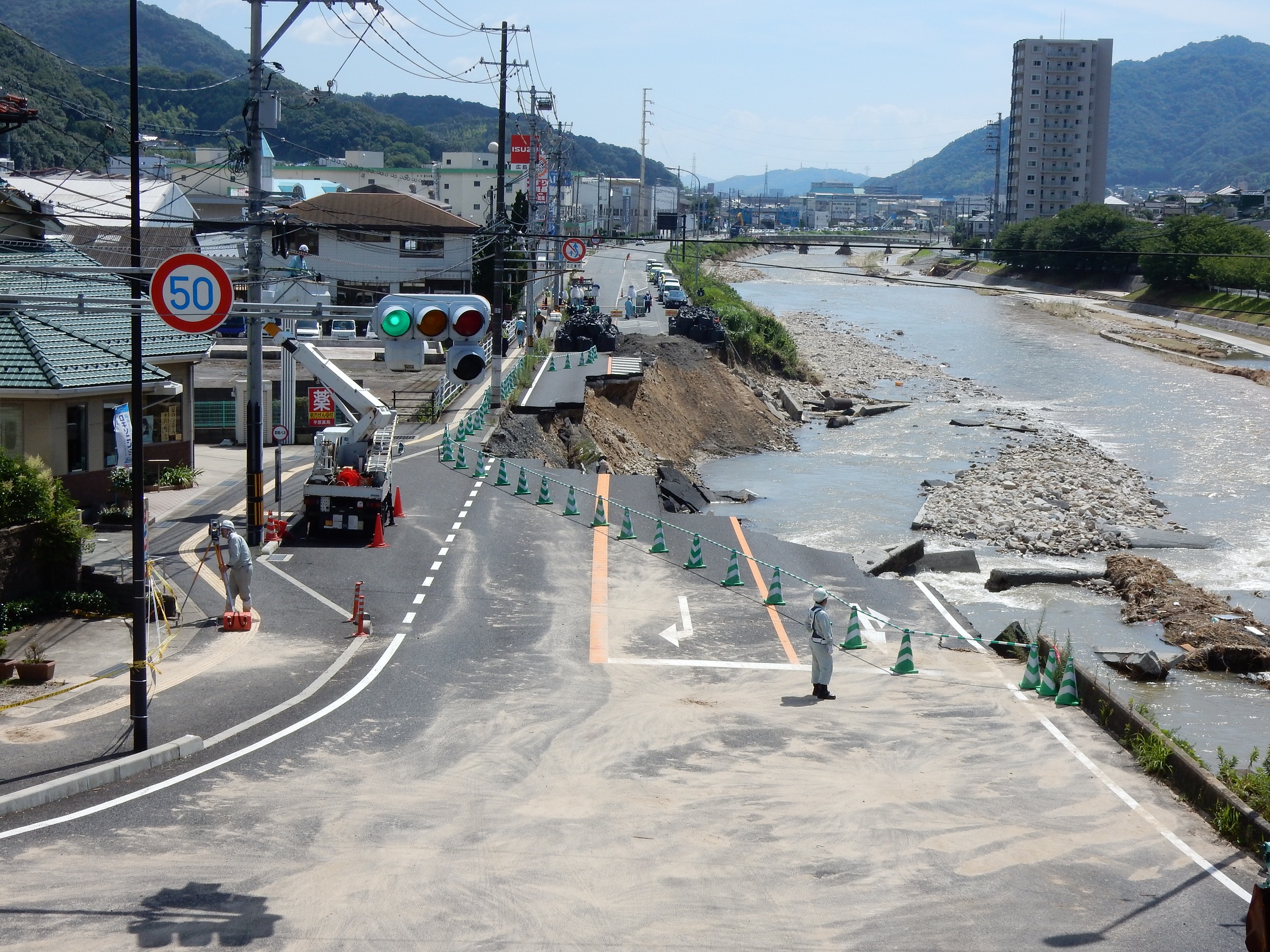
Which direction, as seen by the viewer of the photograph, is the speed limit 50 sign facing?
facing the viewer

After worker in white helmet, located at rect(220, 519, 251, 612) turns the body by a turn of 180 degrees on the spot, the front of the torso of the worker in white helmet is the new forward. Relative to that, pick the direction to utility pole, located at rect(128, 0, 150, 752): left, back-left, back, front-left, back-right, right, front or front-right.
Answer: right

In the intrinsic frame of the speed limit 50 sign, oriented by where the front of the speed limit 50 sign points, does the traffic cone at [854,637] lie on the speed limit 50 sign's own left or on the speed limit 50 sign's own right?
on the speed limit 50 sign's own left

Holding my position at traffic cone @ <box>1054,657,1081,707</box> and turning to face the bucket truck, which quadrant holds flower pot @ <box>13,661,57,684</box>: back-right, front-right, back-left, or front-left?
front-left

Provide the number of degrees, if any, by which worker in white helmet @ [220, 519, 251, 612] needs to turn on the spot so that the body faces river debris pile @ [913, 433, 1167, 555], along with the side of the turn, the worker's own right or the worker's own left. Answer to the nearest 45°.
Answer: approximately 135° to the worker's own right

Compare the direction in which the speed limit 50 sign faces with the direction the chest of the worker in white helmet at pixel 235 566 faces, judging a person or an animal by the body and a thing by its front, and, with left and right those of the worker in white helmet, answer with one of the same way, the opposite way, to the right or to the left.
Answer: to the left

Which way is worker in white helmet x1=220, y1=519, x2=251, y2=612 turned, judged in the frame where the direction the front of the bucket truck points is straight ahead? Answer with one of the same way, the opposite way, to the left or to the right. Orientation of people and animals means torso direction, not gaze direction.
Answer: to the left

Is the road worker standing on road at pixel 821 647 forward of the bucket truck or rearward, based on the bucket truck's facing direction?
rearward

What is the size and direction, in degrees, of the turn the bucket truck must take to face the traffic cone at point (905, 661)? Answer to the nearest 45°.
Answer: approximately 135° to its right

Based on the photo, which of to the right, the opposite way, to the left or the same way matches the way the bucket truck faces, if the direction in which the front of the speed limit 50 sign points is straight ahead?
the opposite way

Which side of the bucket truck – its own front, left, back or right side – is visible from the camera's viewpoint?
back

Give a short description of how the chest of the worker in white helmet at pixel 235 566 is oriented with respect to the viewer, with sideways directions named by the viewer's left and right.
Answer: facing to the left of the viewer

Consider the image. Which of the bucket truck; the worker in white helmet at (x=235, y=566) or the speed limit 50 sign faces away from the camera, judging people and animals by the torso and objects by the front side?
the bucket truck
